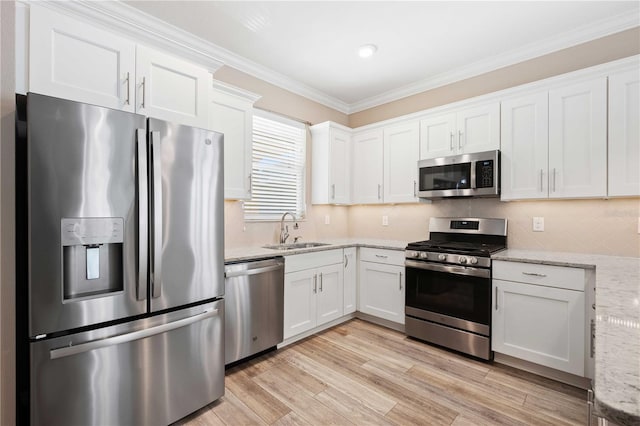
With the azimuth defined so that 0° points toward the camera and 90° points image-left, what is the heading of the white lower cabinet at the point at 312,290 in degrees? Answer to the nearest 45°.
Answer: approximately 315°

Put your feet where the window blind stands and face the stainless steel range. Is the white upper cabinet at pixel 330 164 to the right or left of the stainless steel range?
left

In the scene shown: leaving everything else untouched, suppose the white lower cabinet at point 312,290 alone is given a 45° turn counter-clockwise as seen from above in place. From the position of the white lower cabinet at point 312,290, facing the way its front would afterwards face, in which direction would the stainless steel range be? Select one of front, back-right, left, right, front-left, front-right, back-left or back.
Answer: front

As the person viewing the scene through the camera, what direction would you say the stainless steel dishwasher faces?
facing the viewer and to the right of the viewer

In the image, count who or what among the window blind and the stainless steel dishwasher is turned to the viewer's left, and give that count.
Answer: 0

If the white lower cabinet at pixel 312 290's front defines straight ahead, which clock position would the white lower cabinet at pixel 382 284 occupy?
the white lower cabinet at pixel 382 284 is roughly at 10 o'clock from the white lower cabinet at pixel 312 290.

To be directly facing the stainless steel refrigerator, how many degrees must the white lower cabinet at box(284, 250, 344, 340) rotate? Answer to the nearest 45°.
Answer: approximately 90° to its right
